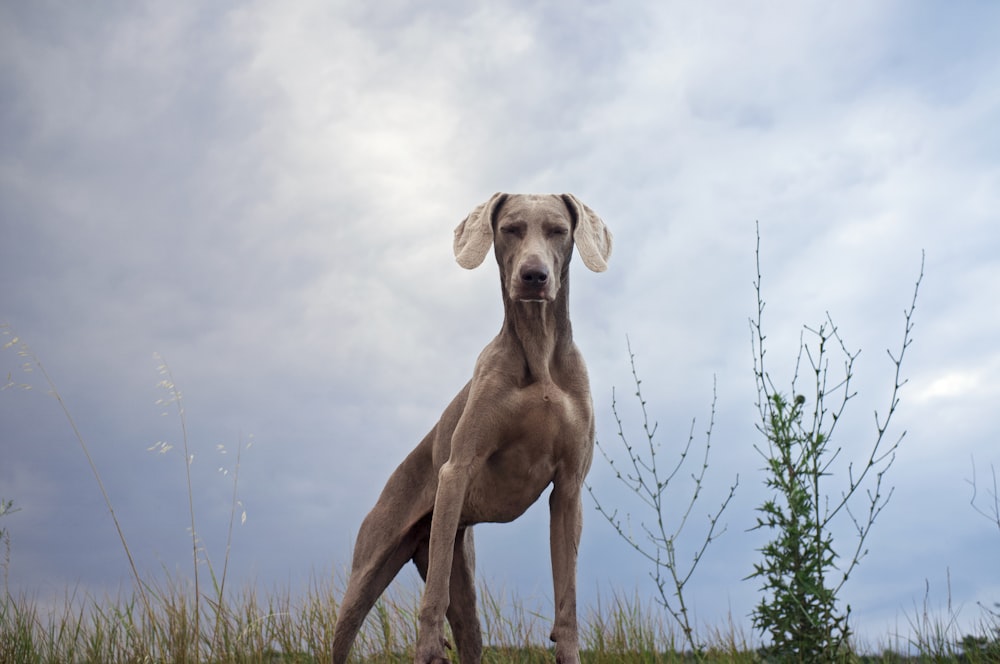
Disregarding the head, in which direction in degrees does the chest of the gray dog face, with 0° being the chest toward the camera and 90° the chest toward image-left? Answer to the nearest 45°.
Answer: approximately 315°
